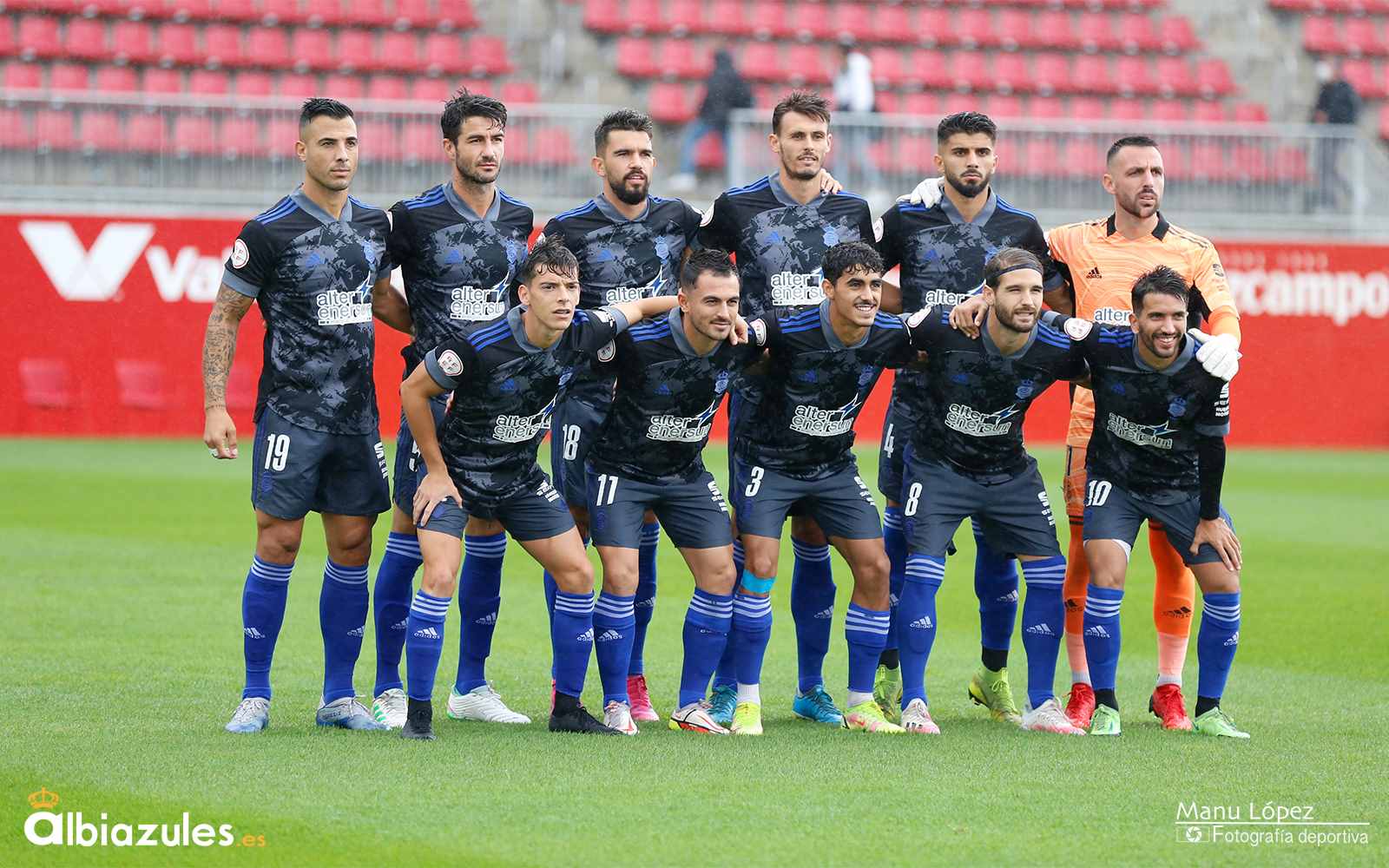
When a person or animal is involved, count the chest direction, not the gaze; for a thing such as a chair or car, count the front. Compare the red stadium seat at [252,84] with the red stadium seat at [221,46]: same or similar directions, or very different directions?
same or similar directions

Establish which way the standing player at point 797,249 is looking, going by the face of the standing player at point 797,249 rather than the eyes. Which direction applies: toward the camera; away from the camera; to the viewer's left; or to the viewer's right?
toward the camera

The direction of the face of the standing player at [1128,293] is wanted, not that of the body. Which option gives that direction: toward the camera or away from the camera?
toward the camera

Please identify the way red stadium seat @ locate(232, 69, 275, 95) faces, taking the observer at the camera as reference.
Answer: facing the viewer

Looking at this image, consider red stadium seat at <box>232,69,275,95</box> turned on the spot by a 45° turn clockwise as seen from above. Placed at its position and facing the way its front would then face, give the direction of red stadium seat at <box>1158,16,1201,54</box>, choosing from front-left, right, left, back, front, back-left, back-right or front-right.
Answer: back-left

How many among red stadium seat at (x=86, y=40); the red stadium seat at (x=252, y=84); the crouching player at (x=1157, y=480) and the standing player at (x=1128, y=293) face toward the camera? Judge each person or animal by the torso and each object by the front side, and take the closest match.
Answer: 4

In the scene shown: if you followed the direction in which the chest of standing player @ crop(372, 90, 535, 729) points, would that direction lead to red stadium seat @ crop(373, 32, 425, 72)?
no

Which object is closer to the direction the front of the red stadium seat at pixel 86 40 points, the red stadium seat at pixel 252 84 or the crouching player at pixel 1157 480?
the crouching player

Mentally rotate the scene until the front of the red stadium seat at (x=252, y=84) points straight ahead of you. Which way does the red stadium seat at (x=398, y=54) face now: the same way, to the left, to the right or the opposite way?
the same way

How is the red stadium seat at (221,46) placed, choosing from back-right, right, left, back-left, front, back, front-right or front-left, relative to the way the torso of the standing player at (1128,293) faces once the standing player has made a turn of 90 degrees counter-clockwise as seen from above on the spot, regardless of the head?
back-left

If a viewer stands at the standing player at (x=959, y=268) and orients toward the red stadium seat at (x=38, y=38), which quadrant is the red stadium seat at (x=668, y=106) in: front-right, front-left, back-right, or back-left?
front-right

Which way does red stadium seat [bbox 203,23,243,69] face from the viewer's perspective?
toward the camera

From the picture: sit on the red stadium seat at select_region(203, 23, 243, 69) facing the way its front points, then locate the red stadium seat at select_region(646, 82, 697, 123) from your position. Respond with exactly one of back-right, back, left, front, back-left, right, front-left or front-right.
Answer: left

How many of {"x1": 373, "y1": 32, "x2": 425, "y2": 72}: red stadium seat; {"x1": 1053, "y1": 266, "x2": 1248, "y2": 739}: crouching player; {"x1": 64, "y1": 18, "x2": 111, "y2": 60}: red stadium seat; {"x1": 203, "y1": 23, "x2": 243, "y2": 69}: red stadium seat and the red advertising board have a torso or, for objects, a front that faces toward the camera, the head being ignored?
5

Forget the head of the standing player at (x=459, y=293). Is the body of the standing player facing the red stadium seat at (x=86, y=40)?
no

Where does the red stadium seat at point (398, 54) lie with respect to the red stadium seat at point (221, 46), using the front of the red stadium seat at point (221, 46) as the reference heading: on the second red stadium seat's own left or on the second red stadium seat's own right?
on the second red stadium seat's own left

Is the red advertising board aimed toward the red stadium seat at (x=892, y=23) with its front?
no

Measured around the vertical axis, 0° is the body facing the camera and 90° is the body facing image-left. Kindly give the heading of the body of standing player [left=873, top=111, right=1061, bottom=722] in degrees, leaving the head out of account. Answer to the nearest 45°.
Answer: approximately 0°

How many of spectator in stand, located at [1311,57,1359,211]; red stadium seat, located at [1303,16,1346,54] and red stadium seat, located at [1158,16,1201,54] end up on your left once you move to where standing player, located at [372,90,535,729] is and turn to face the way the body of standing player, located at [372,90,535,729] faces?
3

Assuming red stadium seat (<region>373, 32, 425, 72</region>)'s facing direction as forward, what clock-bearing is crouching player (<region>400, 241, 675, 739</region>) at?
The crouching player is roughly at 12 o'clock from the red stadium seat.
